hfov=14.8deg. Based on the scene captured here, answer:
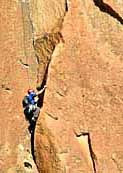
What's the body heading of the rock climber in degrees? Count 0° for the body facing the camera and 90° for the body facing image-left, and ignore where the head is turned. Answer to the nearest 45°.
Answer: approximately 225°
